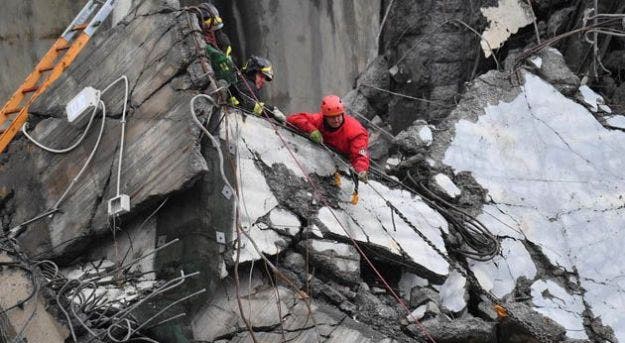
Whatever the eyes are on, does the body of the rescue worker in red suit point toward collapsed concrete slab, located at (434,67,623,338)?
no

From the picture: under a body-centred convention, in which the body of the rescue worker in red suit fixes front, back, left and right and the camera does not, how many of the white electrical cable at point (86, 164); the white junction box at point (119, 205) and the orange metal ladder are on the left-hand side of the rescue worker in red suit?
0

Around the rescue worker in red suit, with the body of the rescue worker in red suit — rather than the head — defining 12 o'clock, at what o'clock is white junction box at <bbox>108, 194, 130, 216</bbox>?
The white junction box is roughly at 2 o'clock from the rescue worker in red suit.

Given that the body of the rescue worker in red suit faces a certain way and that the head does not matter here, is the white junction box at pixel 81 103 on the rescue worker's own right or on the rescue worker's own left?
on the rescue worker's own right

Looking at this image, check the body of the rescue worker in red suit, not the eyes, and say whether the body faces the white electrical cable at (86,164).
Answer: no

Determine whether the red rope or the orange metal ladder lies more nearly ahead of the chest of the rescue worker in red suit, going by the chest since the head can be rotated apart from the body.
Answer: the red rope

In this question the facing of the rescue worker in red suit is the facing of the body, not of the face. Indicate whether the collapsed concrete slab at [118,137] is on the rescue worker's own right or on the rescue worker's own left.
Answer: on the rescue worker's own right

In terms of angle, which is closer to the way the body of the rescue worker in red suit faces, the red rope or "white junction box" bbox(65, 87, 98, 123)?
the red rope

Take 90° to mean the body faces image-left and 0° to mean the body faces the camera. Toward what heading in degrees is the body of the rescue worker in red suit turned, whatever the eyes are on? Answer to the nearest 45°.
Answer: approximately 0°

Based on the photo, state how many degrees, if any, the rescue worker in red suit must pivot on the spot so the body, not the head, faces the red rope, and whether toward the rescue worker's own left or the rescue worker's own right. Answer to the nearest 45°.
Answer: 0° — they already face it
